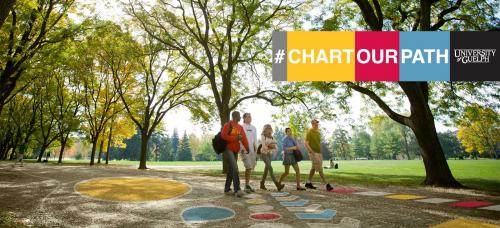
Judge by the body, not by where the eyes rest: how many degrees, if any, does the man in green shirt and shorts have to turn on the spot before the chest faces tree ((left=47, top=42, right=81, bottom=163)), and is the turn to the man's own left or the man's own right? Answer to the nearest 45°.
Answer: approximately 180°

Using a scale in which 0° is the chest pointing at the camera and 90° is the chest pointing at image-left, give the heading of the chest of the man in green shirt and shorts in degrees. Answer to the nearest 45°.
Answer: approximately 315°

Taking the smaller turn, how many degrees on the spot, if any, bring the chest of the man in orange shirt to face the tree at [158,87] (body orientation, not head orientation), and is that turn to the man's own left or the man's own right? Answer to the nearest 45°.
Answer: approximately 135° to the man's own left

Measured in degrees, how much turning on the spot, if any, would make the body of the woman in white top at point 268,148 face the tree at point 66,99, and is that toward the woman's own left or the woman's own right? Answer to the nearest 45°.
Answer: approximately 180°

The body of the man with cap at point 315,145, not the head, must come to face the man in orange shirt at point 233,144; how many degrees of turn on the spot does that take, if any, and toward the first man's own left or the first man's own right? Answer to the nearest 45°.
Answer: approximately 90° to the first man's own right

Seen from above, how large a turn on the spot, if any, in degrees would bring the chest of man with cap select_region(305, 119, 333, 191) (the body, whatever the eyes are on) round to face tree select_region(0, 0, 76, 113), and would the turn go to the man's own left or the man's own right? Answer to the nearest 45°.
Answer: approximately 135° to the man's own right
